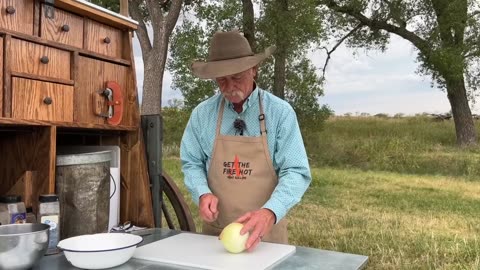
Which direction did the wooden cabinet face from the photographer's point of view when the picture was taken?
facing the viewer and to the right of the viewer

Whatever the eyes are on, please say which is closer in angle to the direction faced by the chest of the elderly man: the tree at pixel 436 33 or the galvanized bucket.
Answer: the galvanized bucket

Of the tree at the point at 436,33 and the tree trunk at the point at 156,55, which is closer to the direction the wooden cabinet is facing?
the tree

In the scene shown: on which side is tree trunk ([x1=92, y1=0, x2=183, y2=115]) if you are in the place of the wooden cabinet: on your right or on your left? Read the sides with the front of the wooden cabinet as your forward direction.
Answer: on your left

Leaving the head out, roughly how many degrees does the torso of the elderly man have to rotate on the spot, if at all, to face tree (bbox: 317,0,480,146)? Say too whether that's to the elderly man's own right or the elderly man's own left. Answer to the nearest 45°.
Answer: approximately 135° to the elderly man's own left

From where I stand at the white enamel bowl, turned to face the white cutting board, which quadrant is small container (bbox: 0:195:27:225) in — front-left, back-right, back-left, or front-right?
back-left

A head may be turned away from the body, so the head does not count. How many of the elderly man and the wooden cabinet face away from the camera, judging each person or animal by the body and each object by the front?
0

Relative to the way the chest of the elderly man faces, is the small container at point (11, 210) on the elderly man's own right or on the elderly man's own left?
on the elderly man's own right

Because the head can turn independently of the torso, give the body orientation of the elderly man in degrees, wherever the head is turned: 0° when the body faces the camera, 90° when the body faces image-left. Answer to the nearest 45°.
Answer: approximately 0°

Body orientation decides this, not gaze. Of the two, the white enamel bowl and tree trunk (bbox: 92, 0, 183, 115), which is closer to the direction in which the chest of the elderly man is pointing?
the white enamel bowl
